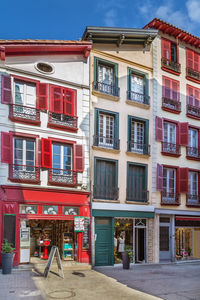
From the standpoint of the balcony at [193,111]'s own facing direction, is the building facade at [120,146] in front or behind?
in front

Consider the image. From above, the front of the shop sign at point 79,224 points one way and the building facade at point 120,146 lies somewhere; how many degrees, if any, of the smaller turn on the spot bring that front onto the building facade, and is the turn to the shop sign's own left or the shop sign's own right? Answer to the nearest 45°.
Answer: approximately 135° to the shop sign's own left

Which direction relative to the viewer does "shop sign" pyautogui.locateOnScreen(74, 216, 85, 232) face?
toward the camera

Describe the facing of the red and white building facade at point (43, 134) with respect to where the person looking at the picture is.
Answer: facing the viewer
